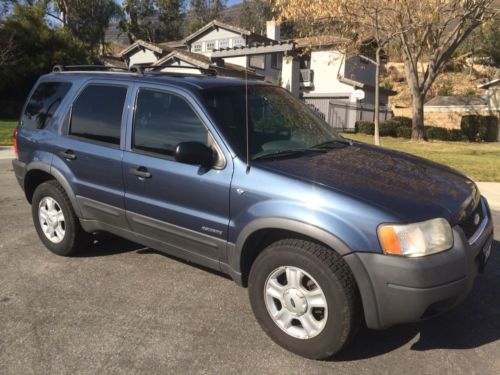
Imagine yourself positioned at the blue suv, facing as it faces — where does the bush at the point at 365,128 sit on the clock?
The bush is roughly at 8 o'clock from the blue suv.

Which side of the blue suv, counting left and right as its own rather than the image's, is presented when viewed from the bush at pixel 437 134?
left

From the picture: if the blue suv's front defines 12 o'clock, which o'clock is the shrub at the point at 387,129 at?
The shrub is roughly at 8 o'clock from the blue suv.

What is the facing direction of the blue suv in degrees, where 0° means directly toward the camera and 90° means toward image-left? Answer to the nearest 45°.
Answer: approximately 315°

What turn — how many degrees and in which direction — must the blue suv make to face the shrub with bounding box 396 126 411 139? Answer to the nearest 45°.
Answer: approximately 135° to its left

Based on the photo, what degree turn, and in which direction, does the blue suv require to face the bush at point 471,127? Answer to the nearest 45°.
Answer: approximately 90° to its left

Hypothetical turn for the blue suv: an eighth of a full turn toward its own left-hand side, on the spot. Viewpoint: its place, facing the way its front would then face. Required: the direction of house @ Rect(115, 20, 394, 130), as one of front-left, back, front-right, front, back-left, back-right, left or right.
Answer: left

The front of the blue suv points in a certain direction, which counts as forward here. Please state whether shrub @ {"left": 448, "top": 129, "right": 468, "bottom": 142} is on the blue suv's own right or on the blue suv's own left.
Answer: on the blue suv's own left

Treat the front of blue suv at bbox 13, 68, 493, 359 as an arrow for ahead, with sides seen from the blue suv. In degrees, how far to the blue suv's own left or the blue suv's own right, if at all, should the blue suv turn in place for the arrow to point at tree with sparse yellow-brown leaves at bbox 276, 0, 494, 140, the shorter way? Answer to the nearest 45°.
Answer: approximately 135° to the blue suv's own left
